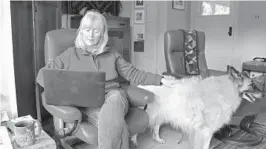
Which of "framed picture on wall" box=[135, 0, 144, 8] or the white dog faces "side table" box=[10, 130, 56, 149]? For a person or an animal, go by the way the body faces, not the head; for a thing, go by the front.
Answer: the framed picture on wall

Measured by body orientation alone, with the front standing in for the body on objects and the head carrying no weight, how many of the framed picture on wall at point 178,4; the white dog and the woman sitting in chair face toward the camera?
2

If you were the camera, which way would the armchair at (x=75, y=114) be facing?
facing the viewer and to the right of the viewer

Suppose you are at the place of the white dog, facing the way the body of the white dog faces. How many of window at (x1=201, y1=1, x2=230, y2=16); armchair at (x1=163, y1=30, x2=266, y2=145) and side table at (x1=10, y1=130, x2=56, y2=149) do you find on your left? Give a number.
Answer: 2

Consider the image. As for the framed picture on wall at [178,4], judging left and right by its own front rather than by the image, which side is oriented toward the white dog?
front

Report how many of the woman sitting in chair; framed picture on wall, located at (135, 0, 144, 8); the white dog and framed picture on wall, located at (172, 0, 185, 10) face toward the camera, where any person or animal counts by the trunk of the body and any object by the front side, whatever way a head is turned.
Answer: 3

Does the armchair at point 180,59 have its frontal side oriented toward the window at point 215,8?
no

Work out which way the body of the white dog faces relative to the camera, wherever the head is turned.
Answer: to the viewer's right

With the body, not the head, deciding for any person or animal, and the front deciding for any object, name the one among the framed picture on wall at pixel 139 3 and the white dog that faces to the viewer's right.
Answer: the white dog

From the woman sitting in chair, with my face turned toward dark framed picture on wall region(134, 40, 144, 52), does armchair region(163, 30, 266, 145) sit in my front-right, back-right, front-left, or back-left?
front-right

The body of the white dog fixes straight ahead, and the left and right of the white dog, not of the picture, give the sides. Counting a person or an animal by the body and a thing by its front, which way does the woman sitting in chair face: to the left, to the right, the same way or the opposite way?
to the right

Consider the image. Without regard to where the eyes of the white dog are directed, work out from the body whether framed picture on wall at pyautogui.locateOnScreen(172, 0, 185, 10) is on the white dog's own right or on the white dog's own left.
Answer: on the white dog's own left

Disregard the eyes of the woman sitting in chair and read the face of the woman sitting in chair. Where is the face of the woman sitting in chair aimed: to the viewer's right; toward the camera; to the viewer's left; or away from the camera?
toward the camera

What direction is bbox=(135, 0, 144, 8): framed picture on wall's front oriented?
toward the camera

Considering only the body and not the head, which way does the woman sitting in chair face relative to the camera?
toward the camera

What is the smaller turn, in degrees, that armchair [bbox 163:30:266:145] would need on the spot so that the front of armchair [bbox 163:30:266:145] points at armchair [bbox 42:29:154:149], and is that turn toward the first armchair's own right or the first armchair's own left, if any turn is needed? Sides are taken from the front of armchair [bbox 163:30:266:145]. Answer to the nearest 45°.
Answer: approximately 45° to the first armchair's own right

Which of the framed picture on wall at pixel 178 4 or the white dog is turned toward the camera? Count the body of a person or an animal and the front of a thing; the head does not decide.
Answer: the framed picture on wall
